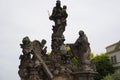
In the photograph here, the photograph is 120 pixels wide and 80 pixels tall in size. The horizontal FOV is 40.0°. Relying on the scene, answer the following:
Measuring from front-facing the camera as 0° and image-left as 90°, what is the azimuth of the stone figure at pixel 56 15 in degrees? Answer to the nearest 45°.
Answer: approximately 45°
